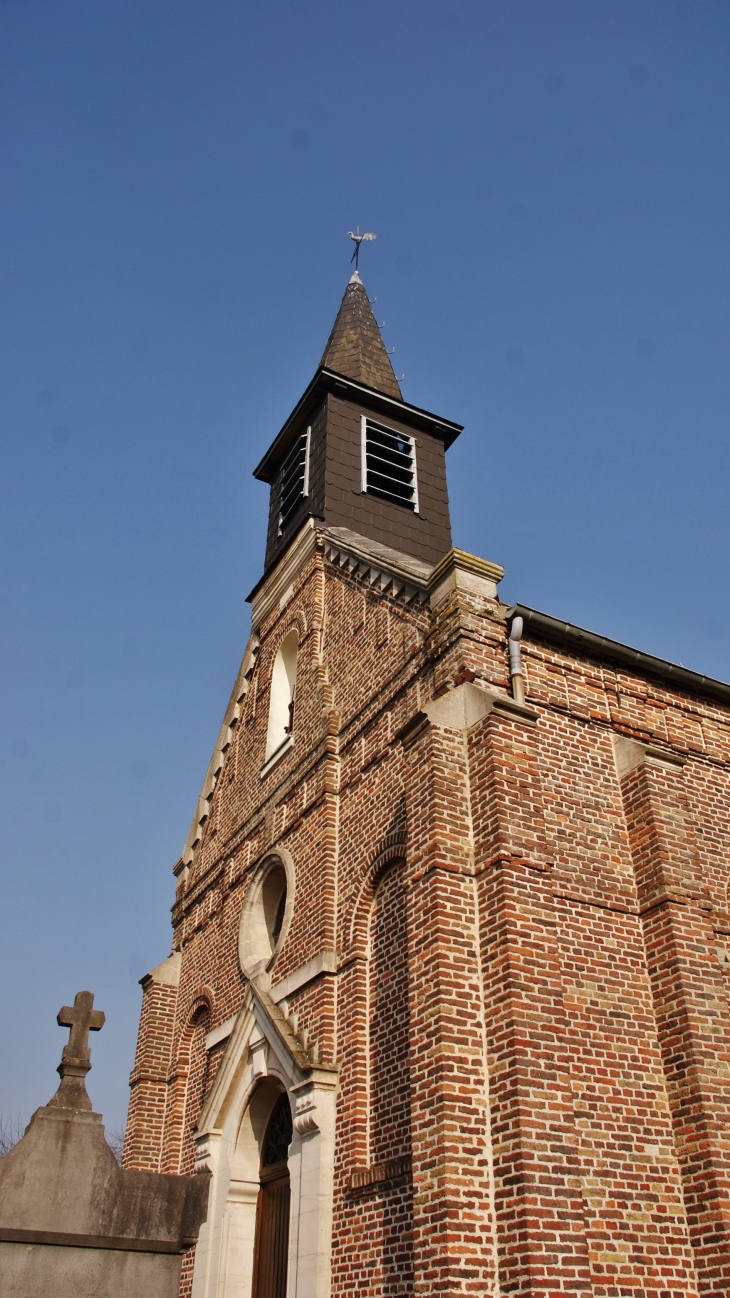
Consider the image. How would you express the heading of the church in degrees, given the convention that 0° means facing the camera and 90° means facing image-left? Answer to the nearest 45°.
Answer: approximately 45°

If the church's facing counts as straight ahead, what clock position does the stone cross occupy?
The stone cross is roughly at 1 o'clock from the church.
